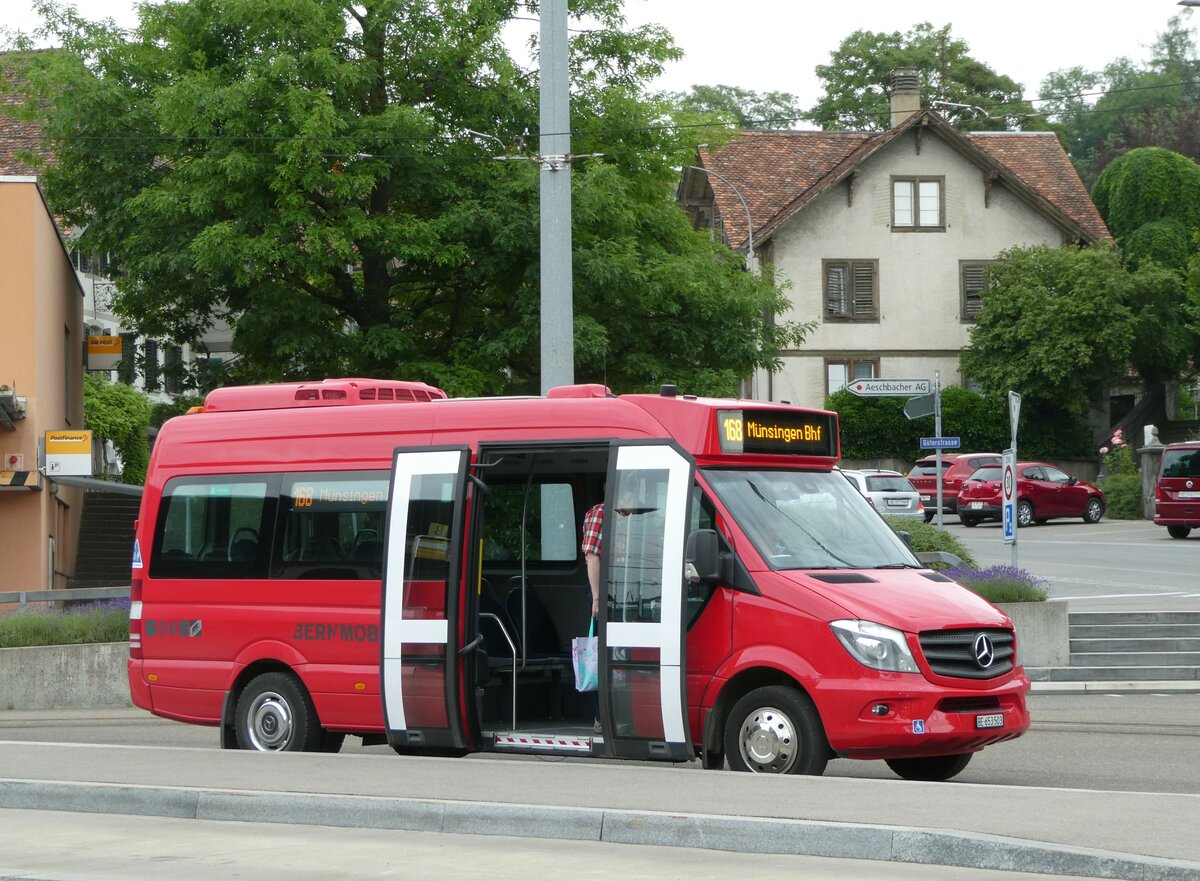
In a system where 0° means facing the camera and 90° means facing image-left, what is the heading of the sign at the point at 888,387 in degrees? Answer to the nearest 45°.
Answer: approximately 0°

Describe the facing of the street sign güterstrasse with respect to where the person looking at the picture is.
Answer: facing the viewer

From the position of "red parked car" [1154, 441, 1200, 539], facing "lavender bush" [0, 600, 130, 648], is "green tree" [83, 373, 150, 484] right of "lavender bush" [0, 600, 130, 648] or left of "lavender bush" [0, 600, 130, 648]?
right

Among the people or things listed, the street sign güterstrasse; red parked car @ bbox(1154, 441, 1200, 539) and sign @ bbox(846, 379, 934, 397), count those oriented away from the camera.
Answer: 1

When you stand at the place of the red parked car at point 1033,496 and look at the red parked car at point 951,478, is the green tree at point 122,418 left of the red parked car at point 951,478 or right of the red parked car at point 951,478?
left

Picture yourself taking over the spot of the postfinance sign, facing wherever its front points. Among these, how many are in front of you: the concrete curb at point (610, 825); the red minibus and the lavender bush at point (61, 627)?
3

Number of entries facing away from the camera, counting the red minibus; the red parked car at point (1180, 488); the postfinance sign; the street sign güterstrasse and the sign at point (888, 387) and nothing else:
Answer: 1

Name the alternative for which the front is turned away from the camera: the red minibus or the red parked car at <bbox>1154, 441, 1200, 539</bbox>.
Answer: the red parked car

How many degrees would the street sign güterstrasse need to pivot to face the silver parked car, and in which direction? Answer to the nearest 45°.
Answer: approximately 180°

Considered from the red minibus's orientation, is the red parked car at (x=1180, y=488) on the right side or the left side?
on its left

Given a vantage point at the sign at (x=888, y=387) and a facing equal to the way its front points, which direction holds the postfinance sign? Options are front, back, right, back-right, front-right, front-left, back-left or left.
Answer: right

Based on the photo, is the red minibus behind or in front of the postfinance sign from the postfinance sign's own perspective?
in front

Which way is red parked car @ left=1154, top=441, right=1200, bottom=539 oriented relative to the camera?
away from the camera

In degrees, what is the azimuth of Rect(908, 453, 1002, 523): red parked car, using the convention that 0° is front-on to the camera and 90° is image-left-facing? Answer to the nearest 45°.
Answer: approximately 225°
